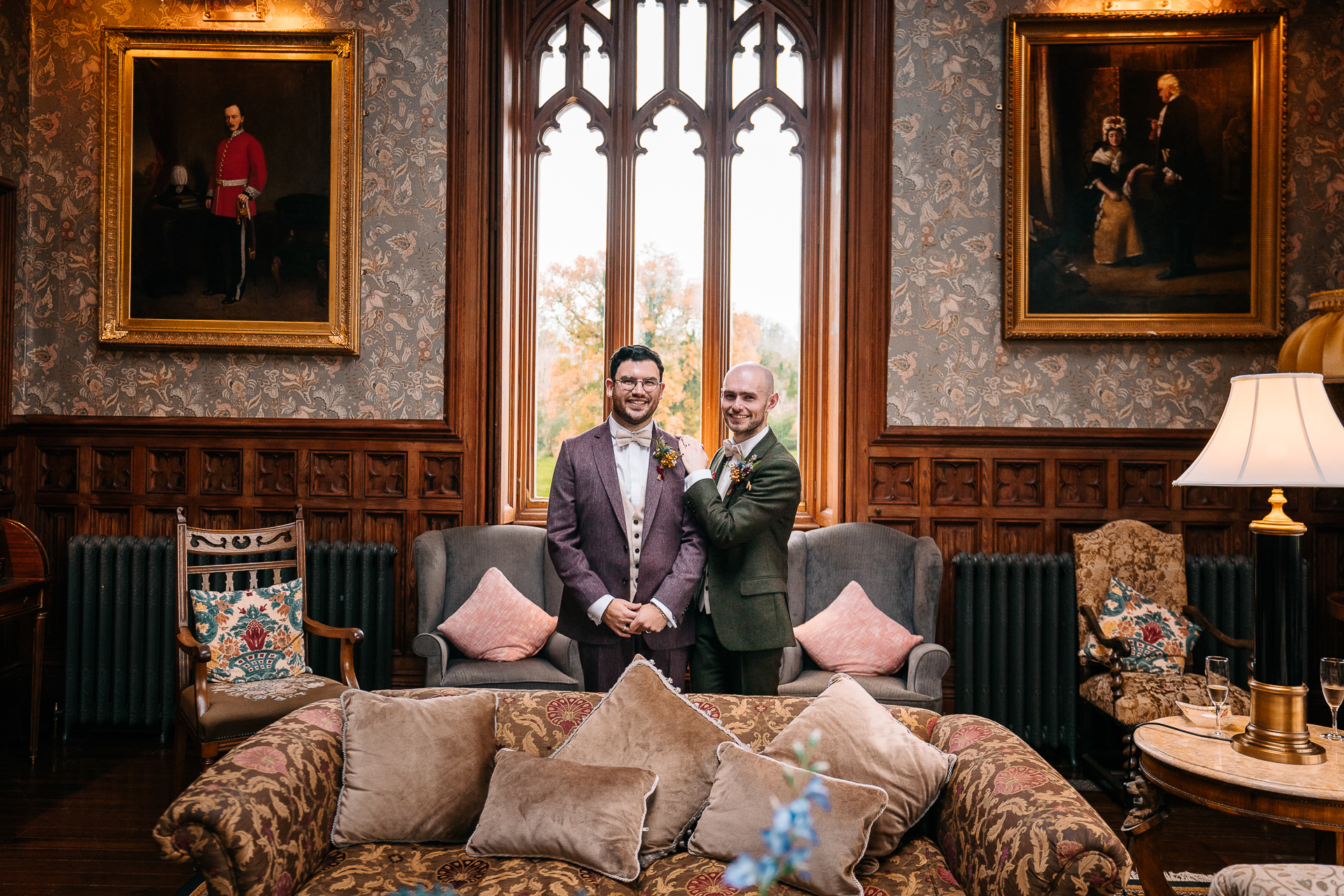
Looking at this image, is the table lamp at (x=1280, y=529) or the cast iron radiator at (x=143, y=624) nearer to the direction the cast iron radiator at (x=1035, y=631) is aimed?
the table lamp

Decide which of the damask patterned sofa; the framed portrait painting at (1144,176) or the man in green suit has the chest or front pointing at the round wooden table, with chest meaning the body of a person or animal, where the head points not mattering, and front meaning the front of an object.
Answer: the framed portrait painting

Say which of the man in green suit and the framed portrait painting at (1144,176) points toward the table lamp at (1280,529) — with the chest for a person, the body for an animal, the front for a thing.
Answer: the framed portrait painting

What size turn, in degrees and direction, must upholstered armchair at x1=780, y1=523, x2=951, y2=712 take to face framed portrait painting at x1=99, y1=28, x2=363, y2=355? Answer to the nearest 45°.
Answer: approximately 90° to its right

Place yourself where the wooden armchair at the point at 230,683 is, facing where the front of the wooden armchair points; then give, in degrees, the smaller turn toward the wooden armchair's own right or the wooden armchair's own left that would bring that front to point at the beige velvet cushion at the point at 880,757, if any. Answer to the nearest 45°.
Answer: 0° — it already faces it

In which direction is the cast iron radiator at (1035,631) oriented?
toward the camera

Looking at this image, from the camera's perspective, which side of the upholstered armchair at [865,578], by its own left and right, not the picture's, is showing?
front

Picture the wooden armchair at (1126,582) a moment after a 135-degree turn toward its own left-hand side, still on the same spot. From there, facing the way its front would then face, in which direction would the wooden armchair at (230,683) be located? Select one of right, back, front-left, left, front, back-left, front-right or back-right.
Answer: back-left

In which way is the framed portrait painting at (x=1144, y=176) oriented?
toward the camera

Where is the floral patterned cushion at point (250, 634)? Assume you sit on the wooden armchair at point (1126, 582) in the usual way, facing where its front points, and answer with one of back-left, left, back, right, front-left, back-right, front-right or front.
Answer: right

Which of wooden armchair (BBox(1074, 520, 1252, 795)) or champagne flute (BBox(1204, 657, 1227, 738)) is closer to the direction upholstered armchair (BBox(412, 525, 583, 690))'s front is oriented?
the champagne flute

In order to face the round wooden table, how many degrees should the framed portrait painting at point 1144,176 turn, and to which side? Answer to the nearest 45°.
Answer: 0° — it already faces it

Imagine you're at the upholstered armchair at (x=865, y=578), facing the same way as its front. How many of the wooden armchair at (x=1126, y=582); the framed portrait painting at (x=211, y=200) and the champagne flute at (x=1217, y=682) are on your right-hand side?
1

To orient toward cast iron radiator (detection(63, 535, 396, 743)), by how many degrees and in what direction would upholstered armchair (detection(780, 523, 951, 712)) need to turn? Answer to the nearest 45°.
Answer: approximately 90° to its right

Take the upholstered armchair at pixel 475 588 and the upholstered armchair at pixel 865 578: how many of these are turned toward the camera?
2
